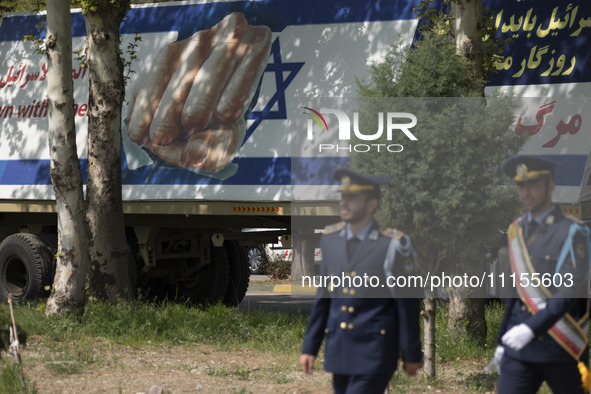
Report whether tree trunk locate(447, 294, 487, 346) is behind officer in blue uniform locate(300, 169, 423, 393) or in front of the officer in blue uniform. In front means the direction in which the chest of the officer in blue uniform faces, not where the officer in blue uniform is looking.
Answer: behind

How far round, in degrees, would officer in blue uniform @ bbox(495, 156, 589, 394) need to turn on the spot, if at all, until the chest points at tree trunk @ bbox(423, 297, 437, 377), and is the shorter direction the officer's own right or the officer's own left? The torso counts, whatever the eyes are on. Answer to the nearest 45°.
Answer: approximately 135° to the officer's own right

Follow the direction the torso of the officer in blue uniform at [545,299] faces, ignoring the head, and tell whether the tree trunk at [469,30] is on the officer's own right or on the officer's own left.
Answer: on the officer's own right

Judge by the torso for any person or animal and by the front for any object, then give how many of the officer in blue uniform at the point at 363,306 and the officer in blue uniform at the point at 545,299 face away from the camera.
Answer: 0

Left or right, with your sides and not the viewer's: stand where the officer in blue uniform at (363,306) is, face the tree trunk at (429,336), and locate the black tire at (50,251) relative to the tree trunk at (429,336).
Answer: left

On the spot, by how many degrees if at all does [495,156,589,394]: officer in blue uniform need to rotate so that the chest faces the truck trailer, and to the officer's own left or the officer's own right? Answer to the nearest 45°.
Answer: approximately 90° to the officer's own right

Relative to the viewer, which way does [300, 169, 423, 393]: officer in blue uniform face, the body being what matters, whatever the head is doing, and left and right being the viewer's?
facing the viewer and to the left of the viewer

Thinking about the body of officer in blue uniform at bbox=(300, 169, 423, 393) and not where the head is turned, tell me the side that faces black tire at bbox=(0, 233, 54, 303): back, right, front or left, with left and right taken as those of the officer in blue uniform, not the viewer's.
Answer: right

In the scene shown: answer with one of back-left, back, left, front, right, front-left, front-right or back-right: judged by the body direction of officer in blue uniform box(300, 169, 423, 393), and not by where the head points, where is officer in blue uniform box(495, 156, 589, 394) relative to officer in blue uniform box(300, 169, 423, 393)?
back-left
